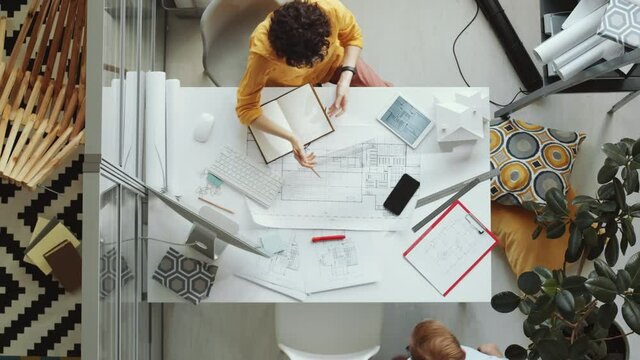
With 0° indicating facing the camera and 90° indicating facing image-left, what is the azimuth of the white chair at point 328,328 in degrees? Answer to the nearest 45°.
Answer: approximately 180°
